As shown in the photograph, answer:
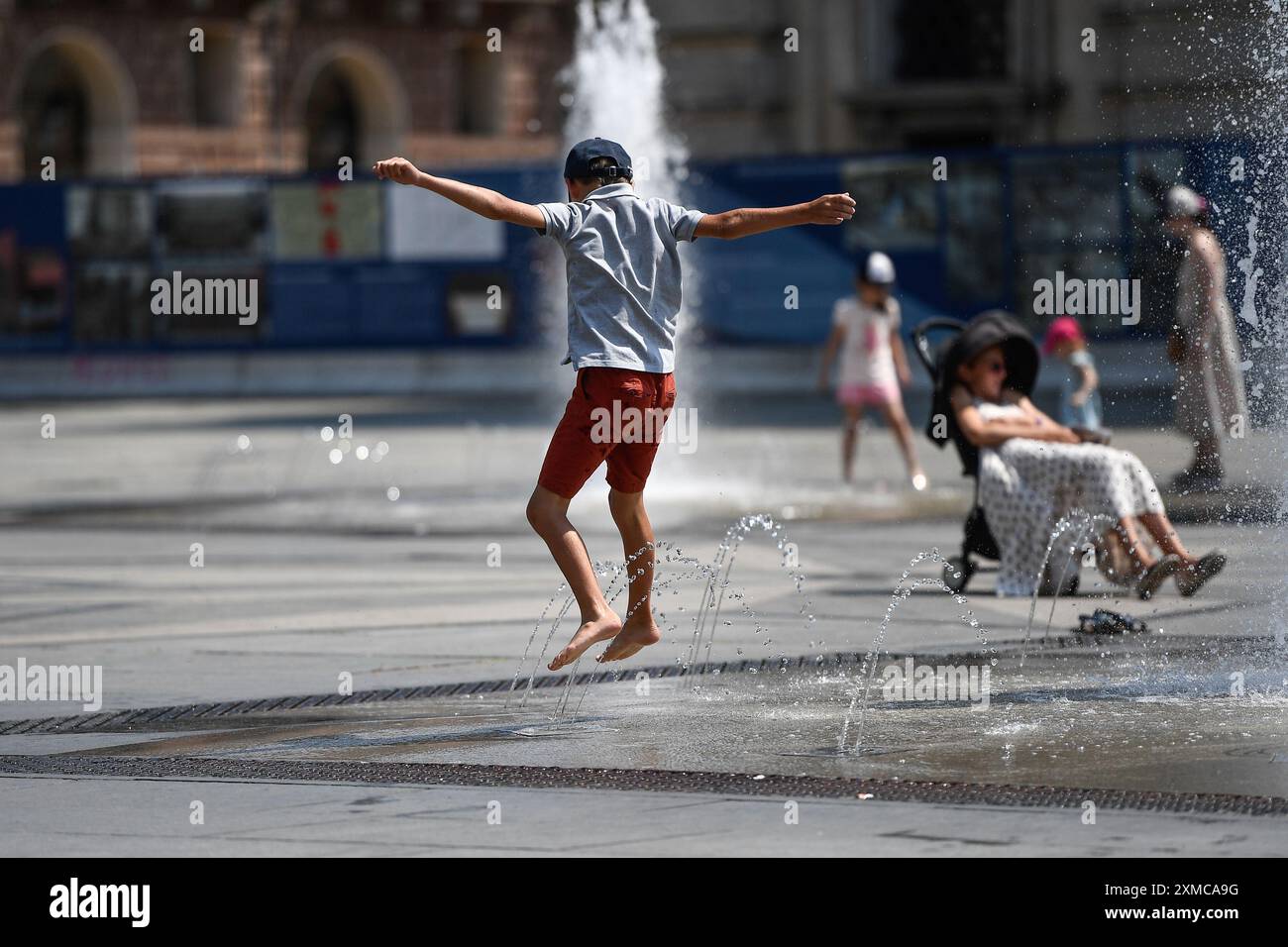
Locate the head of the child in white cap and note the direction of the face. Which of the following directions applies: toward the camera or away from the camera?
toward the camera

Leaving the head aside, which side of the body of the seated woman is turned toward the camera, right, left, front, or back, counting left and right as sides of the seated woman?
right

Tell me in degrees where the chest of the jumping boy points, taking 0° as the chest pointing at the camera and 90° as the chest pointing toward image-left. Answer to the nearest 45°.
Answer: approximately 135°

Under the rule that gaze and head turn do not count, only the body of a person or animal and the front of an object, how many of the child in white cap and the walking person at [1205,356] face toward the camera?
1

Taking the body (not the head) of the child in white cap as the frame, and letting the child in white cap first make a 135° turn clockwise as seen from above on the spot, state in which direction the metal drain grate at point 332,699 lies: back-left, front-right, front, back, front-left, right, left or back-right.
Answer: back-left

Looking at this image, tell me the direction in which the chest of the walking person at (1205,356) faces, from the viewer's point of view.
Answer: to the viewer's left

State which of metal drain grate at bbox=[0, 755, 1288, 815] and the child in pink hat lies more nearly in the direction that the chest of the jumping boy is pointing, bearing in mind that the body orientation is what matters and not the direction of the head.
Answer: the child in pink hat

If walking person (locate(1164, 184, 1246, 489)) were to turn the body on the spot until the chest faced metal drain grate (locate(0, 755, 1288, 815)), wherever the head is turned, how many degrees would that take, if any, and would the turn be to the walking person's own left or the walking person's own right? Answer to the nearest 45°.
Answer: approximately 90° to the walking person's own left

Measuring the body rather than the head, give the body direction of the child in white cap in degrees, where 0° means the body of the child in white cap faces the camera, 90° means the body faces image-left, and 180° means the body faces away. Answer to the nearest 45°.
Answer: approximately 0°

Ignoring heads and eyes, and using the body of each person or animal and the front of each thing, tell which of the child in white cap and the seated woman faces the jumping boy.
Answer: the child in white cap

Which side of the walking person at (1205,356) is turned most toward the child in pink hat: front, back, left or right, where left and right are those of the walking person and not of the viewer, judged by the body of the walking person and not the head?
front

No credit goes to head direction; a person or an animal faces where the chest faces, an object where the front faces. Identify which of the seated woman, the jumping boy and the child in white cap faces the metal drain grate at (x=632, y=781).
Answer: the child in white cap

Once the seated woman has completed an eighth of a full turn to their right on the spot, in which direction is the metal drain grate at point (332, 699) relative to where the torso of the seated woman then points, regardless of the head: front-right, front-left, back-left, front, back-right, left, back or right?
right

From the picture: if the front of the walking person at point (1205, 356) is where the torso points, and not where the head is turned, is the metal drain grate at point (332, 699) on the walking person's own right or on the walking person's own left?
on the walking person's own left

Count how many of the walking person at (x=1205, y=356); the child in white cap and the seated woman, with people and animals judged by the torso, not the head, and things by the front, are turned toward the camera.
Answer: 1
